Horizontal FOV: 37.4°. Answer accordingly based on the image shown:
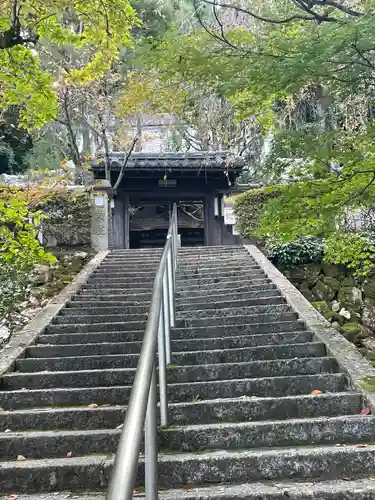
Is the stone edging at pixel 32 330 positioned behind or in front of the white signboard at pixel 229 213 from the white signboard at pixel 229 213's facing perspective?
in front

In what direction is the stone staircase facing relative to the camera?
toward the camera

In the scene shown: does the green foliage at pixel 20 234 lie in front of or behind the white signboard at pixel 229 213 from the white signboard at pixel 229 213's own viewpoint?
in front

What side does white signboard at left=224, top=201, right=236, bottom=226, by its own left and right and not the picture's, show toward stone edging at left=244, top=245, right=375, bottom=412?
front

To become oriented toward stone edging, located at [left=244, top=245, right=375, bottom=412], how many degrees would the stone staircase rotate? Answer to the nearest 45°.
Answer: approximately 135° to its left

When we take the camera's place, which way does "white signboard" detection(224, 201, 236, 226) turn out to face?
facing the viewer

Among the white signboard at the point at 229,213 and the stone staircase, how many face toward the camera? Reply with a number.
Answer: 2

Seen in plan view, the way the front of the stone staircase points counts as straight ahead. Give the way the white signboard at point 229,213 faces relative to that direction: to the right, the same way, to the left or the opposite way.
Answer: the same way

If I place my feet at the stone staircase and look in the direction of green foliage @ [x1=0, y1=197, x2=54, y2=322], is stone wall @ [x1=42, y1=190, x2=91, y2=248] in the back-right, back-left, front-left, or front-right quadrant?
front-right

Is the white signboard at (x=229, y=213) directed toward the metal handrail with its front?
yes

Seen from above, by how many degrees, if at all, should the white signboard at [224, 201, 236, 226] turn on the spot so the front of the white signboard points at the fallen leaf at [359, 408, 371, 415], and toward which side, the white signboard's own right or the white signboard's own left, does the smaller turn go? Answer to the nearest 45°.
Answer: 0° — it already faces it

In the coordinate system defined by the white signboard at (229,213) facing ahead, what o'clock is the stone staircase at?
The stone staircase is roughly at 12 o'clock from the white signboard.
